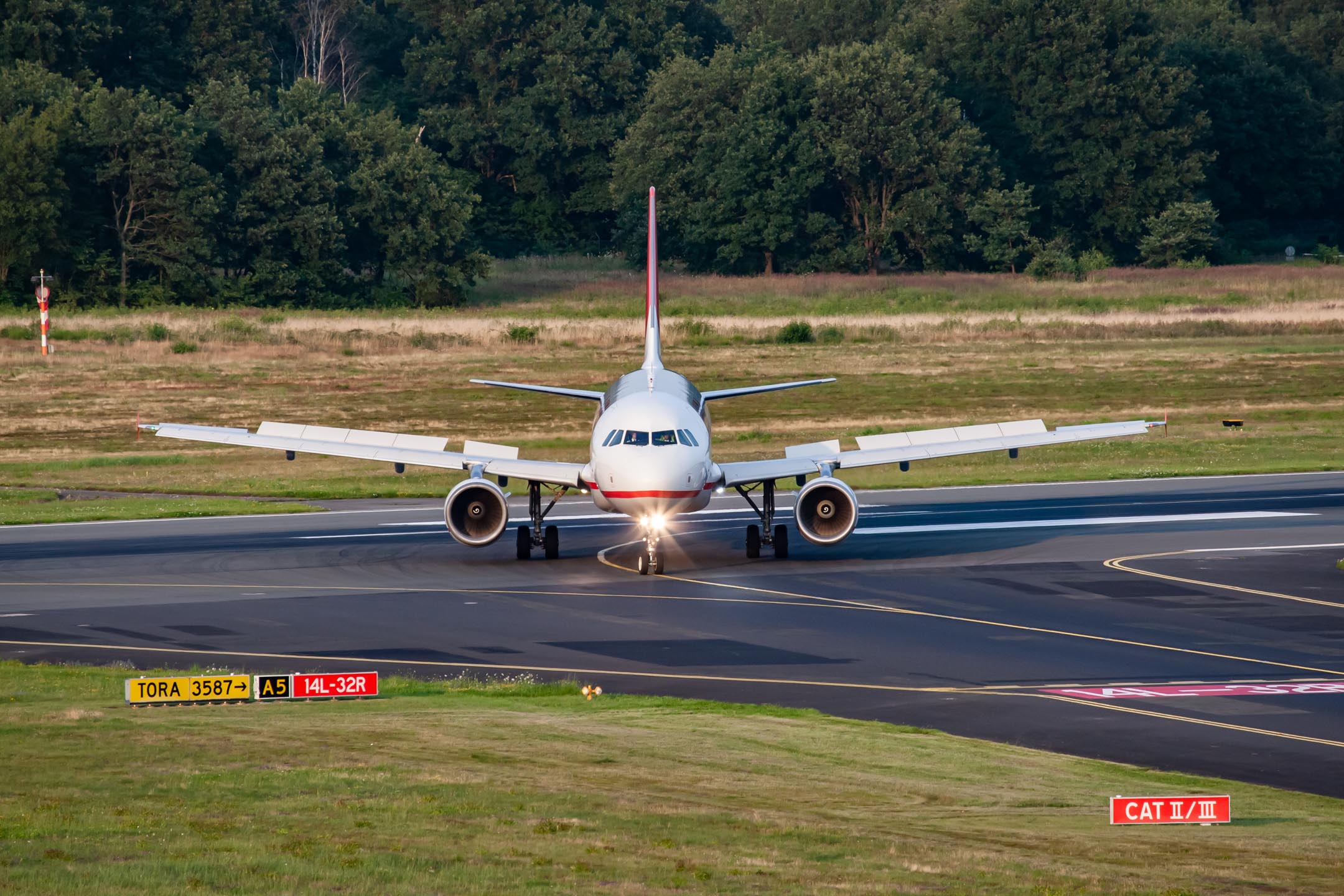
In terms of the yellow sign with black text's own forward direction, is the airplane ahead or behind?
behind

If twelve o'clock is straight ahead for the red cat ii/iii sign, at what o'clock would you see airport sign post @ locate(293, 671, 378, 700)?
The airport sign post is roughly at 4 o'clock from the red cat ii/iii sign.

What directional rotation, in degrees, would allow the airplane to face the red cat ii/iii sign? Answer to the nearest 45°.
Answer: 0° — it already faces it

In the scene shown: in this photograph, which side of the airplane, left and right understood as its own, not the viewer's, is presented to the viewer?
front

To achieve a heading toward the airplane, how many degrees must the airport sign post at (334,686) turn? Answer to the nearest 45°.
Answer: approximately 135° to its left

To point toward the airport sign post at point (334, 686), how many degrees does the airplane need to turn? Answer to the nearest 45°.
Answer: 0° — it already faces it

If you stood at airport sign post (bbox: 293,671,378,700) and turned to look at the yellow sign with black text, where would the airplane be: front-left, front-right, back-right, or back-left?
back-right

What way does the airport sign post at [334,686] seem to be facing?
toward the camera

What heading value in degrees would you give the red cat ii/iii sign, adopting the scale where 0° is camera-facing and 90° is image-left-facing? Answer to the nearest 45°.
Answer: approximately 0°

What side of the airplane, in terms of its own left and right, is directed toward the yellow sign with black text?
front

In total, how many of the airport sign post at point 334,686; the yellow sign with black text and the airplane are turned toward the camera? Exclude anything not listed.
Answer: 3

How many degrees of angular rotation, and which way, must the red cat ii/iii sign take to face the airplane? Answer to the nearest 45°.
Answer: approximately 135° to its right
